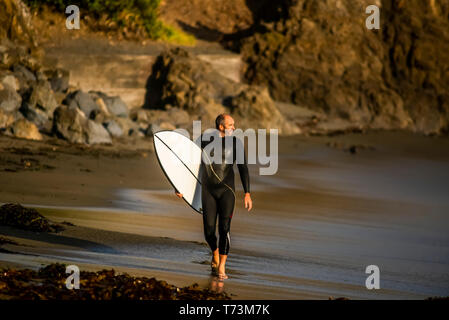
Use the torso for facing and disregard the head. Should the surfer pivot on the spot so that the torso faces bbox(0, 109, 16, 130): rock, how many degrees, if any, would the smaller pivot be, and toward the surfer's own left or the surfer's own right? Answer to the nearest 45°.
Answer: approximately 135° to the surfer's own right

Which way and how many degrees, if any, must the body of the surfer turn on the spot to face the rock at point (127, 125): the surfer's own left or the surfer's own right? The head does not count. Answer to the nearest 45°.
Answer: approximately 180°

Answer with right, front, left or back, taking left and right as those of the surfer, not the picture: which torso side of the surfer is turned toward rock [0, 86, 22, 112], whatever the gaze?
back

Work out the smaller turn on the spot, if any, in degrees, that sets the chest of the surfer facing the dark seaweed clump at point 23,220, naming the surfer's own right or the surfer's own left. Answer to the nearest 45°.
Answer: approximately 90° to the surfer's own right

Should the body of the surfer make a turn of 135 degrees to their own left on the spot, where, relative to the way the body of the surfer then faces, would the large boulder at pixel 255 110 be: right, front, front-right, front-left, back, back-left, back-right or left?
front-left

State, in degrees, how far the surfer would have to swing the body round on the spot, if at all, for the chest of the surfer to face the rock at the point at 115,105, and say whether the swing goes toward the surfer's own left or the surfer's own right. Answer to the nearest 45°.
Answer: approximately 180°

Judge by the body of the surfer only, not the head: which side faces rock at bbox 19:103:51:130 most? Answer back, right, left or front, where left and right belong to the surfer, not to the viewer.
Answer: back

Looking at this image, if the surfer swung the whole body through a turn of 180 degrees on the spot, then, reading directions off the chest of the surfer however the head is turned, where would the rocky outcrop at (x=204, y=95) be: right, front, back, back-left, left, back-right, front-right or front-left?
front

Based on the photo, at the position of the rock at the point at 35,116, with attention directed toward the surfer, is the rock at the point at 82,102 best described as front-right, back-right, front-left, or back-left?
back-left

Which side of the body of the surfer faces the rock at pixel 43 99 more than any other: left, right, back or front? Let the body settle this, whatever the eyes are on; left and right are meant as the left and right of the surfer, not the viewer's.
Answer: back

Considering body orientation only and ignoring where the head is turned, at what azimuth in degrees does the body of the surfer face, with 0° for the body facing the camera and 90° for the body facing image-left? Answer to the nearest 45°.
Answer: approximately 0°

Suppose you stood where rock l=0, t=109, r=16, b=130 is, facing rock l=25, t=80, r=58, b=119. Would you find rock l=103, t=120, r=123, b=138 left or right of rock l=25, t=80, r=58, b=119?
right

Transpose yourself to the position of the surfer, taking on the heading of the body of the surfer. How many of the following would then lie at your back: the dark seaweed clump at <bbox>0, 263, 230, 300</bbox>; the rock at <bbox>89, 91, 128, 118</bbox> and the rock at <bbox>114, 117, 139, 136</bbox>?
2

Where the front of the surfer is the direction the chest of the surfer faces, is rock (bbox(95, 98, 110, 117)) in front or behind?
behind

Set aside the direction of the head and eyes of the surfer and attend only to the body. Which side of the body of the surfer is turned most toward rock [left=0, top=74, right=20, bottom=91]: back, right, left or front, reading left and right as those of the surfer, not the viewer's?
back
